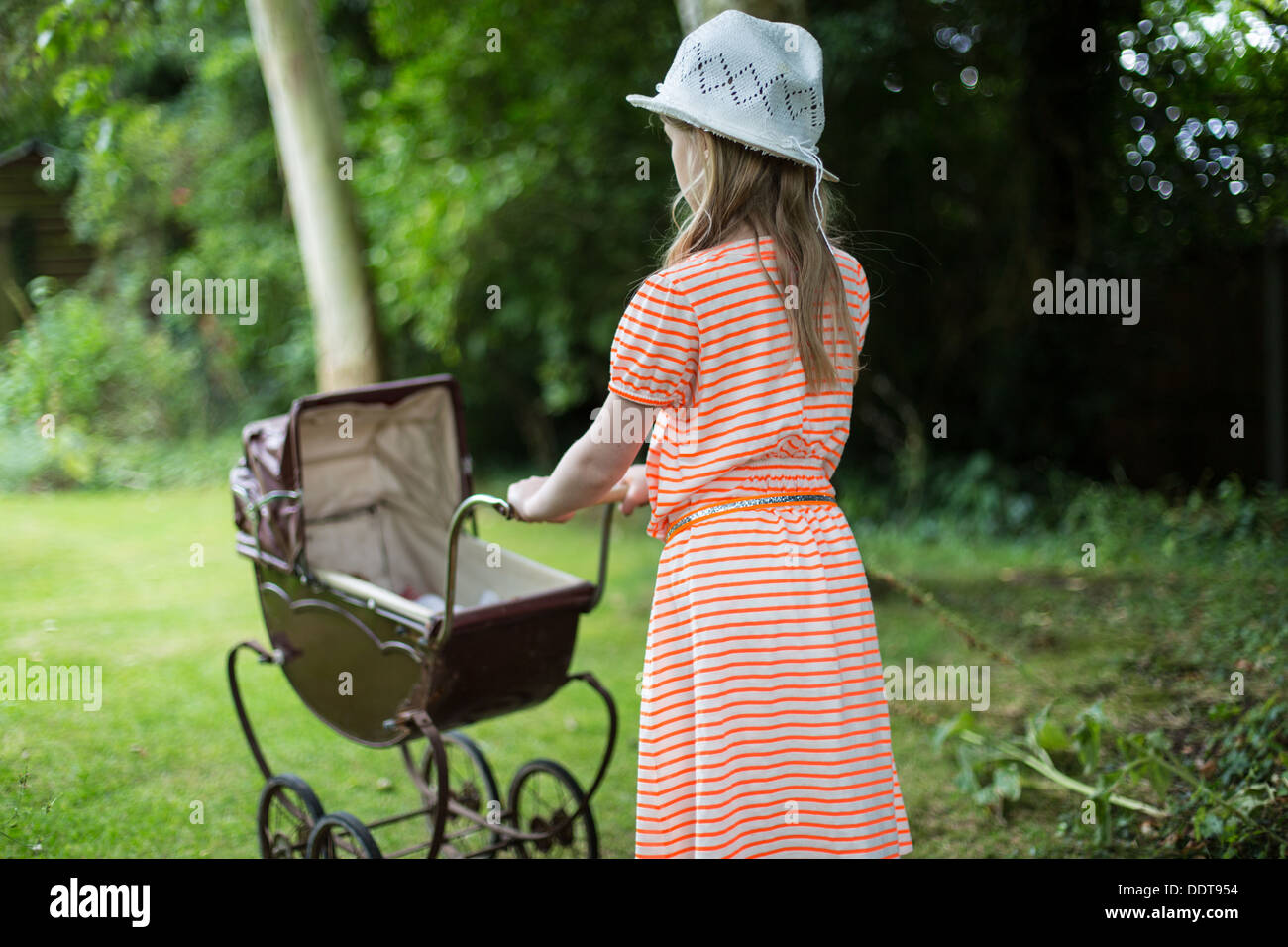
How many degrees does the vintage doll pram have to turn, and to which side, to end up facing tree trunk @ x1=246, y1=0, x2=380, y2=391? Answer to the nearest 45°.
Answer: approximately 45° to its right

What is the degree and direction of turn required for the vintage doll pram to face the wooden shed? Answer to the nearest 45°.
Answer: approximately 45° to its right

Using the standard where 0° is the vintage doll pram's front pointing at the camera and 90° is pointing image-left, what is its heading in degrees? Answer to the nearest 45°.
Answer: approximately 135°

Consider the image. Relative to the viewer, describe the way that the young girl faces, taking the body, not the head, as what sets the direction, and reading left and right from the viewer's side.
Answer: facing away from the viewer and to the left of the viewer

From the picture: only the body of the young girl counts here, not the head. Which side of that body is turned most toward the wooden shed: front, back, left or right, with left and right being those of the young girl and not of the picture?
front

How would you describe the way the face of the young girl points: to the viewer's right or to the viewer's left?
to the viewer's left
